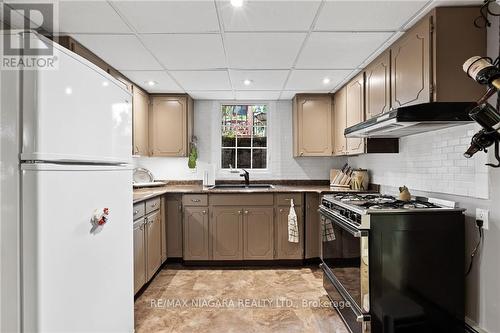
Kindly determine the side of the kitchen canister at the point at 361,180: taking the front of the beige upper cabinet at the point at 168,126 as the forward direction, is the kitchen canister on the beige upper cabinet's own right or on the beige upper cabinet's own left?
on the beige upper cabinet's own left

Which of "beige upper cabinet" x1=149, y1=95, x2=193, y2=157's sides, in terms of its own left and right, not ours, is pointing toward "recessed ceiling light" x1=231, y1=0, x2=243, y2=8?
front

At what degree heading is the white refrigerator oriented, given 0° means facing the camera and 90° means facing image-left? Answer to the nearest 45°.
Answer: approximately 315°

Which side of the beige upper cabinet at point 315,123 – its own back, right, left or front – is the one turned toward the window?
right

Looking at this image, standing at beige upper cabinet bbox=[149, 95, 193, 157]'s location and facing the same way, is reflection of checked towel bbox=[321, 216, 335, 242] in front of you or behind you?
in front

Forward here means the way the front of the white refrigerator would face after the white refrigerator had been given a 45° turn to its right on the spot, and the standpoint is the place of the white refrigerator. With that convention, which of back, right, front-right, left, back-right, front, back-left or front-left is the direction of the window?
back-left

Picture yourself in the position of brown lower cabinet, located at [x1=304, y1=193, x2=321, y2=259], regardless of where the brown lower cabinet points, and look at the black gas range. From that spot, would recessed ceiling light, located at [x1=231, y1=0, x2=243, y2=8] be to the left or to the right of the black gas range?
right

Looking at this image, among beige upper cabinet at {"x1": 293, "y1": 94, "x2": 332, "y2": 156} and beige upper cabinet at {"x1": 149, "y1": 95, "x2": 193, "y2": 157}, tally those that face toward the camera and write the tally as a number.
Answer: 2

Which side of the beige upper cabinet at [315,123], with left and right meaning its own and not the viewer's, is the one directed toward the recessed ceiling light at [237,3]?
front

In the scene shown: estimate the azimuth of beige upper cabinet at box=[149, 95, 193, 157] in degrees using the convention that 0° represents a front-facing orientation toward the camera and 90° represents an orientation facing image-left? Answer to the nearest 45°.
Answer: approximately 0°
